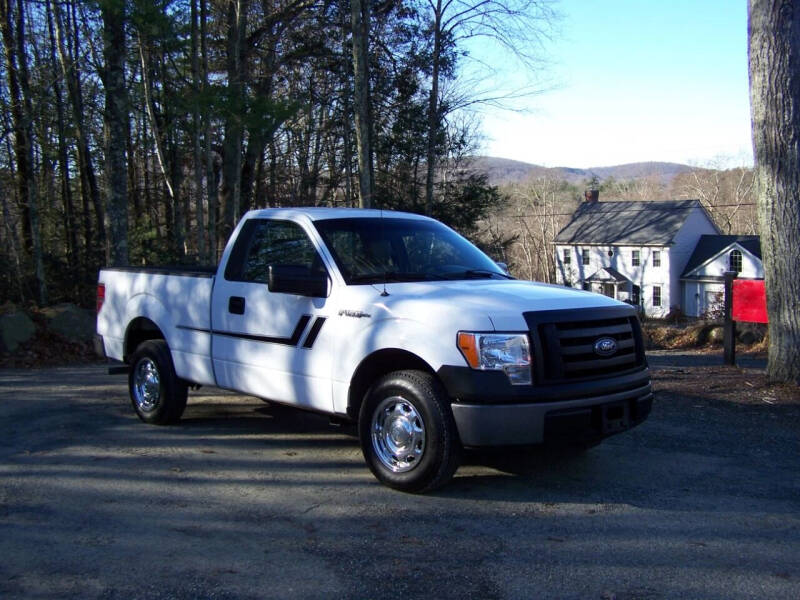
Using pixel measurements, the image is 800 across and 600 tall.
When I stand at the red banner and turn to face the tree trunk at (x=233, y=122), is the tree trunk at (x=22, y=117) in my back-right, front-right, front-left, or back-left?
front-left

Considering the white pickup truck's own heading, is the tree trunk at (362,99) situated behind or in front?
behind

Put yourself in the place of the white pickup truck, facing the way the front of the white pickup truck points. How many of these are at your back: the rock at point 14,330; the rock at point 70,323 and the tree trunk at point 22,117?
3

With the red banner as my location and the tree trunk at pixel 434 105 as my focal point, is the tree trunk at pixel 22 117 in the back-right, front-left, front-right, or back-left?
front-left

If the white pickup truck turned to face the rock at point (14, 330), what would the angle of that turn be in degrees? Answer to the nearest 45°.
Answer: approximately 180°

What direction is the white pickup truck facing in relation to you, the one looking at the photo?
facing the viewer and to the right of the viewer

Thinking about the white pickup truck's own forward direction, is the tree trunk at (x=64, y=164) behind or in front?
behind

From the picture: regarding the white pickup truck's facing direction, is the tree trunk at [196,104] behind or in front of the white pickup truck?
behind

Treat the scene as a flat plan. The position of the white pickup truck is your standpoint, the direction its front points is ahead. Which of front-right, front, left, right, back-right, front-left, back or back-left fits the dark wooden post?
left

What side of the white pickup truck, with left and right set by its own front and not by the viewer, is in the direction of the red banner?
left

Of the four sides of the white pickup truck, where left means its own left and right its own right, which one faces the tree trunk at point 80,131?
back
